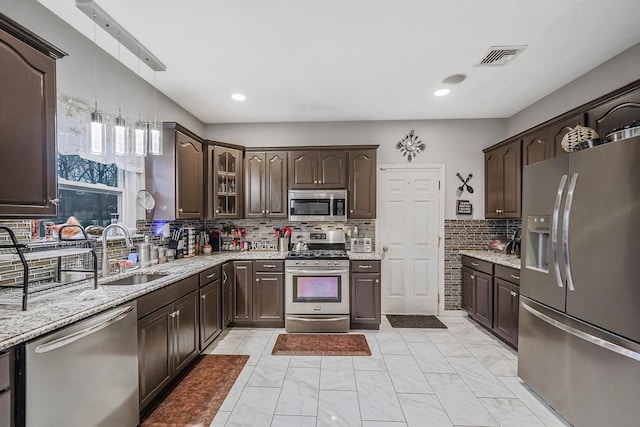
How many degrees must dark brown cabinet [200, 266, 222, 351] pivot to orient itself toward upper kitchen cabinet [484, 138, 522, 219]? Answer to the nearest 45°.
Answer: approximately 45° to its left

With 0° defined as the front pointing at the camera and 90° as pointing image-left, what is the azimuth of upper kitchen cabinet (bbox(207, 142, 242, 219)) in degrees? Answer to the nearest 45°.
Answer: approximately 315°

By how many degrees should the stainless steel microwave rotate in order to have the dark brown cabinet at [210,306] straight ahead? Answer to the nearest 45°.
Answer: approximately 45° to its right

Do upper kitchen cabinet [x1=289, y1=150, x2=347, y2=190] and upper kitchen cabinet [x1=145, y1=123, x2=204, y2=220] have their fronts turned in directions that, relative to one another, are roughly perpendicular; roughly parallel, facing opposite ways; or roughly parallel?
roughly perpendicular

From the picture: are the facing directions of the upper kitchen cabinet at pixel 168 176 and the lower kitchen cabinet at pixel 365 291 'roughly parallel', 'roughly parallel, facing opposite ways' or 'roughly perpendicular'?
roughly perpendicular

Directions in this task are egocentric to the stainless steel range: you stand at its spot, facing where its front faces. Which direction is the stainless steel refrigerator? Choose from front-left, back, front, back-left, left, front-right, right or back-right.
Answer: front-left

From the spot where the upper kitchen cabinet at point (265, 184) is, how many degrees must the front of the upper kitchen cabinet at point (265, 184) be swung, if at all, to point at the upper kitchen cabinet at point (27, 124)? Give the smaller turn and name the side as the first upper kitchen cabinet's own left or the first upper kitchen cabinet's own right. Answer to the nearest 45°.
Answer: approximately 45° to the first upper kitchen cabinet's own right
